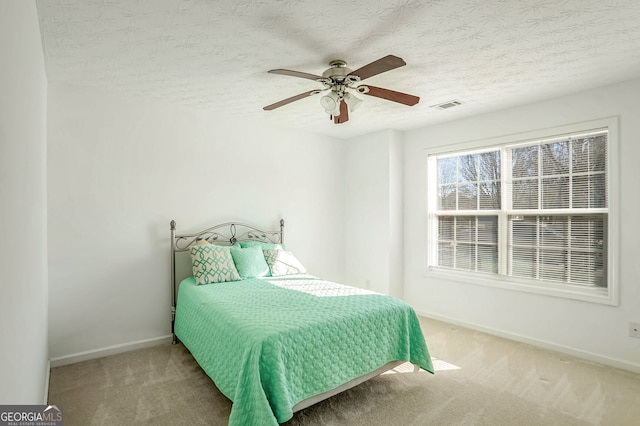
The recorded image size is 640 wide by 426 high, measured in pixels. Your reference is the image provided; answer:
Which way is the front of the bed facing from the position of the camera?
facing the viewer and to the right of the viewer

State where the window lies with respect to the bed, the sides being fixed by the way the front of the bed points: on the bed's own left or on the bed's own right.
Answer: on the bed's own left
